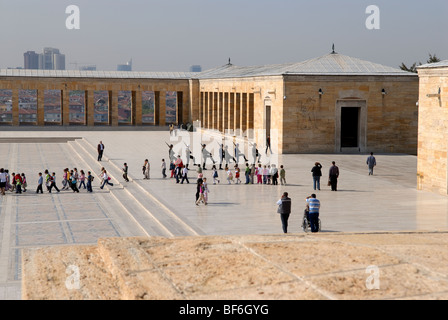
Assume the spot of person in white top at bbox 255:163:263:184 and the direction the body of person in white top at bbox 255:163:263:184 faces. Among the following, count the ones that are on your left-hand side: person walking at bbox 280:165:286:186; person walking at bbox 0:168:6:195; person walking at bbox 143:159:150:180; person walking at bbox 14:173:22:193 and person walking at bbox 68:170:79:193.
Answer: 4

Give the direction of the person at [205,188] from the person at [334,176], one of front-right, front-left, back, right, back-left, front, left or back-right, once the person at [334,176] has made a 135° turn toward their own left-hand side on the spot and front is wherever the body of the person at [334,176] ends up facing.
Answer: front

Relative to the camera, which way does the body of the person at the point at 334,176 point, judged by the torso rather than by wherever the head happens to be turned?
away from the camera

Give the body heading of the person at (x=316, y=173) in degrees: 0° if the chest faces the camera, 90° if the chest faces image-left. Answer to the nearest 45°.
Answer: approximately 180°
